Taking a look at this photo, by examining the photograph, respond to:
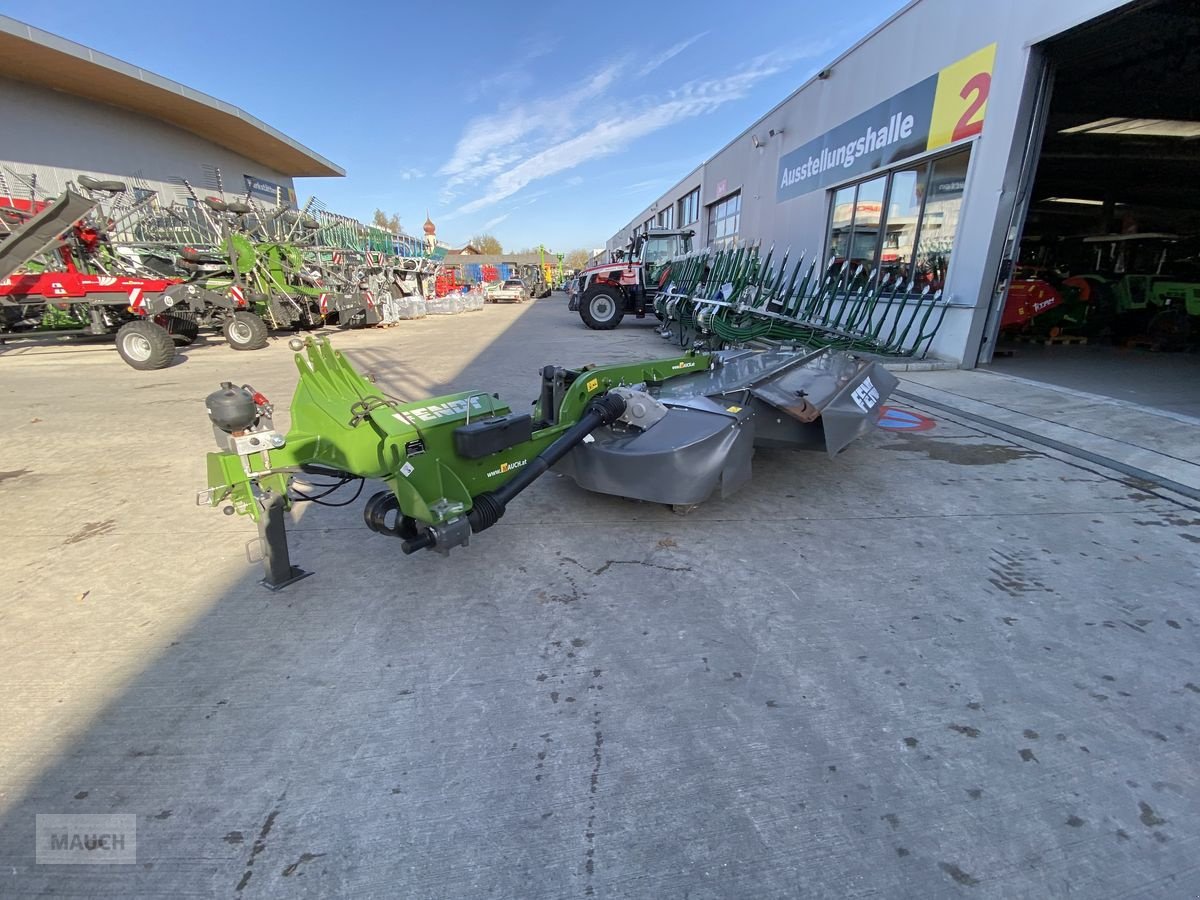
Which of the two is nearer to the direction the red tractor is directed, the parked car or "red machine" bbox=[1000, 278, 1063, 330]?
the parked car

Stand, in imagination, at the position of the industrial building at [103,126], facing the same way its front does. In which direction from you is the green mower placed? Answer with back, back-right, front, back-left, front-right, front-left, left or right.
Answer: front-right

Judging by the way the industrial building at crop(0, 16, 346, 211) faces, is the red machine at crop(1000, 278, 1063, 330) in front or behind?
in front

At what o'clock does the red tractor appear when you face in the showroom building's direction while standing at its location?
The red tractor is roughly at 2 o'clock from the showroom building.

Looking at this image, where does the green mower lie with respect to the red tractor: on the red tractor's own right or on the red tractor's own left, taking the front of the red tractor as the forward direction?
on the red tractor's own left

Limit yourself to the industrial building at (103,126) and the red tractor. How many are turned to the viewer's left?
1

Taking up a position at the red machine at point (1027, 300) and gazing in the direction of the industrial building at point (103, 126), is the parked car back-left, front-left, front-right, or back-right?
front-right

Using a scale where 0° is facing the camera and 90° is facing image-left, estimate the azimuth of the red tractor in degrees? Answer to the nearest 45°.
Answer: approximately 90°

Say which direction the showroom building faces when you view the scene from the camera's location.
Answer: facing the viewer and to the left of the viewer

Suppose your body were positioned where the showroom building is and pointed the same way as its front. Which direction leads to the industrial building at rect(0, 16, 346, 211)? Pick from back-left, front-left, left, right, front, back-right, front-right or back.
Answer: front-right

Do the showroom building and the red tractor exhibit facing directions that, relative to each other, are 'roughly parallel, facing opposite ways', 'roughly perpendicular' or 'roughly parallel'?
roughly parallel

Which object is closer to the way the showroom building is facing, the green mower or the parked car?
the green mower

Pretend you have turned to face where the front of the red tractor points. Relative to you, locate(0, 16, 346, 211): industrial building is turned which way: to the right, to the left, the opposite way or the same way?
the opposite way

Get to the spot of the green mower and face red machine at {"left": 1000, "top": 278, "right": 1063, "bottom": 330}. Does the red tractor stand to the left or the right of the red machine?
left

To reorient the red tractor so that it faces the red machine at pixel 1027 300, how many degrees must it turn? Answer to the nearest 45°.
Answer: approximately 135° to its left
